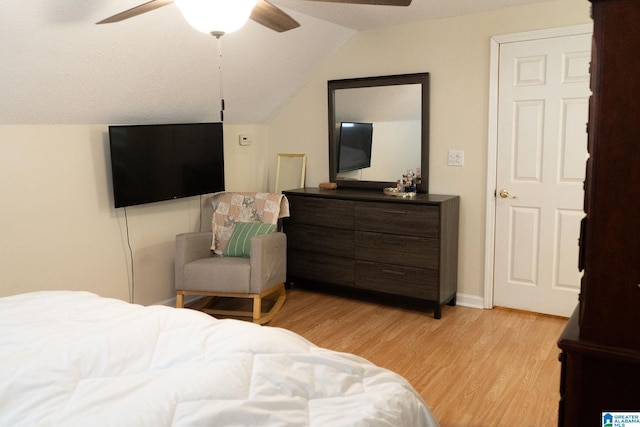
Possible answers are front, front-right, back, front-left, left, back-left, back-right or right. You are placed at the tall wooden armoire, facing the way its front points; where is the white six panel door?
right

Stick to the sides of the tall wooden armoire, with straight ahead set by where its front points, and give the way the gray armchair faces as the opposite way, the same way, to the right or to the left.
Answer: to the left

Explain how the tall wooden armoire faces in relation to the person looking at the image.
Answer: facing to the left of the viewer

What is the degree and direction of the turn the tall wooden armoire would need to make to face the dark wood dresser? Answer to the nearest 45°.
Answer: approximately 45° to its right

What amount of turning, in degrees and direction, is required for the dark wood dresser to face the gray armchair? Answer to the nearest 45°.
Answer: approximately 45° to its right

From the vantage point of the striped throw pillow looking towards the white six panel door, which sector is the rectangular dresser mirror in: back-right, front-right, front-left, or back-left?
front-left

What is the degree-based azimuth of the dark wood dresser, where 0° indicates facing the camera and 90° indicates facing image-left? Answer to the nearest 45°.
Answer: approximately 45°

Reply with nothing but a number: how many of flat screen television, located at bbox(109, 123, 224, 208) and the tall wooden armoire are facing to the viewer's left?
1

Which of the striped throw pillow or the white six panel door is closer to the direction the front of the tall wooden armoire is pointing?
the striped throw pillow

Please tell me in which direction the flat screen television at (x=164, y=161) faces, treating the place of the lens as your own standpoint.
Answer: facing the viewer and to the right of the viewer
